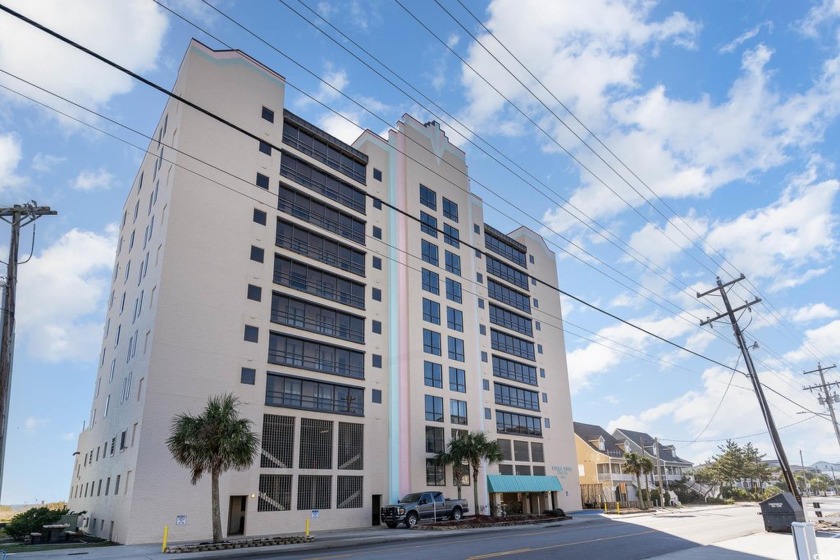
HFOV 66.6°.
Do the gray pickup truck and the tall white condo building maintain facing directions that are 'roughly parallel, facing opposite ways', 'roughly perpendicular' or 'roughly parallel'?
roughly perpendicular

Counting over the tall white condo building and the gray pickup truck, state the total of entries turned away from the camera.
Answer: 0

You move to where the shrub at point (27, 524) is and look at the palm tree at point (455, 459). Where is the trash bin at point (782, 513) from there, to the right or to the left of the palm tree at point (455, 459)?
right

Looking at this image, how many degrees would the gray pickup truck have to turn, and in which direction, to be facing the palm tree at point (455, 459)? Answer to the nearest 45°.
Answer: approximately 135° to its right

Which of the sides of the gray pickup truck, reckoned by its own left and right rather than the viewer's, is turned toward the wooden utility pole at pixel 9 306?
front

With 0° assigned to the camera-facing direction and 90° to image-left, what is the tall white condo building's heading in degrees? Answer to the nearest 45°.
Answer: approximately 315°

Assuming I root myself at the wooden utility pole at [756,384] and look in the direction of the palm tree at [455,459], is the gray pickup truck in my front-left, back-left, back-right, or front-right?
front-left

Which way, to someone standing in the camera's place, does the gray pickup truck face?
facing the viewer and to the left of the viewer
